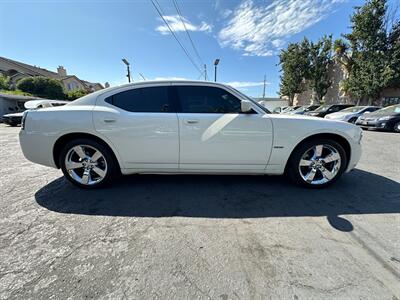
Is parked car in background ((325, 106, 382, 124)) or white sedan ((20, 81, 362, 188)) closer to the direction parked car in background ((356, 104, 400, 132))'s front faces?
the white sedan

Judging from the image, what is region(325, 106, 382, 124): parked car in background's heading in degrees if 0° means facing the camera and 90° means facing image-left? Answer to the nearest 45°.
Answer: approximately 45°

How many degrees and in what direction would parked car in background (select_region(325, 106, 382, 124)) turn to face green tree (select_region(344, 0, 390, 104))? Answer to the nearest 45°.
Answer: approximately 135° to its right

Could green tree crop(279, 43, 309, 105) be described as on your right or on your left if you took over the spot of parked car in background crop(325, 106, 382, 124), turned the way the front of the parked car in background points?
on your right

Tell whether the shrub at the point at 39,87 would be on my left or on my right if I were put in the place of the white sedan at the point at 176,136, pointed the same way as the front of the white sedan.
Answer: on my left

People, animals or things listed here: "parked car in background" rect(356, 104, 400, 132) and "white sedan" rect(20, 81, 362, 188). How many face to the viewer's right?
1

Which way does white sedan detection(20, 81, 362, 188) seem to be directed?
to the viewer's right

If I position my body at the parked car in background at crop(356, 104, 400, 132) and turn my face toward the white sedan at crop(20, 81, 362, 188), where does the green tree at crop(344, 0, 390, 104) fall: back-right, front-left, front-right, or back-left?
back-right

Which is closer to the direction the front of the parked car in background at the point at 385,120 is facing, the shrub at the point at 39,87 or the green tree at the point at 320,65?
the shrub

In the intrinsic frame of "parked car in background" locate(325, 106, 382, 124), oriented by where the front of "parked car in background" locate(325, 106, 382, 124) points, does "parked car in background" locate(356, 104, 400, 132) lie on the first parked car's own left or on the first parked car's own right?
on the first parked car's own left

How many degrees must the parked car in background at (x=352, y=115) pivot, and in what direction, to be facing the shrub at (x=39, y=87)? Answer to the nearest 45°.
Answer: approximately 45° to its right

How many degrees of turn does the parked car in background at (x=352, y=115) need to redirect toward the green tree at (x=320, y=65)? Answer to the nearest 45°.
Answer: approximately 135° to its right
